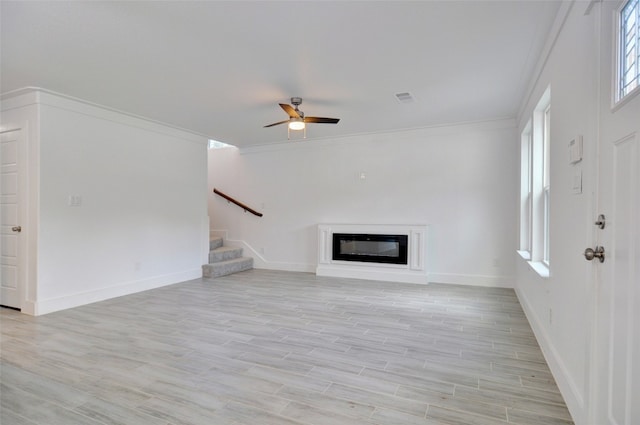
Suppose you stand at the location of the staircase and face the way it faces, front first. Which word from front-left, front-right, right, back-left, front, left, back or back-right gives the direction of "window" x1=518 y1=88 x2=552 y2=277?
front

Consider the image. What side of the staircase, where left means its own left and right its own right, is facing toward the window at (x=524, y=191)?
front

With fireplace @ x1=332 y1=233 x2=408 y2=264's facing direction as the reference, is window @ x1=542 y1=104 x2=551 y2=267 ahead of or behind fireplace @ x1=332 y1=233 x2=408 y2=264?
ahead

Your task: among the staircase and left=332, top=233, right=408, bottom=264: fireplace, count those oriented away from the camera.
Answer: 0

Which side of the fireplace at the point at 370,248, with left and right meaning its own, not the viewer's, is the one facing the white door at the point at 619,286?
front

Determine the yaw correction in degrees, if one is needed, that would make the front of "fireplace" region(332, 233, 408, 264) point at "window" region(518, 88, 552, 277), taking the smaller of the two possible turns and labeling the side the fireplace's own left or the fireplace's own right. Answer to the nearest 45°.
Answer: approximately 45° to the fireplace's own left

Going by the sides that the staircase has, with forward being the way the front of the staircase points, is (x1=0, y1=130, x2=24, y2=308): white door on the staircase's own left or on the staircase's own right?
on the staircase's own right

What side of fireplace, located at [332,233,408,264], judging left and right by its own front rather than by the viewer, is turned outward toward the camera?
front

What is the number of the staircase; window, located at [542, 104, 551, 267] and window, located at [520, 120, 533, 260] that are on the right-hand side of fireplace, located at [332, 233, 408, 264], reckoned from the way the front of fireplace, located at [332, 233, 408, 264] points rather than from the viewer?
1

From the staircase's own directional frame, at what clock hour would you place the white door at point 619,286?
The white door is roughly at 1 o'clock from the staircase.
